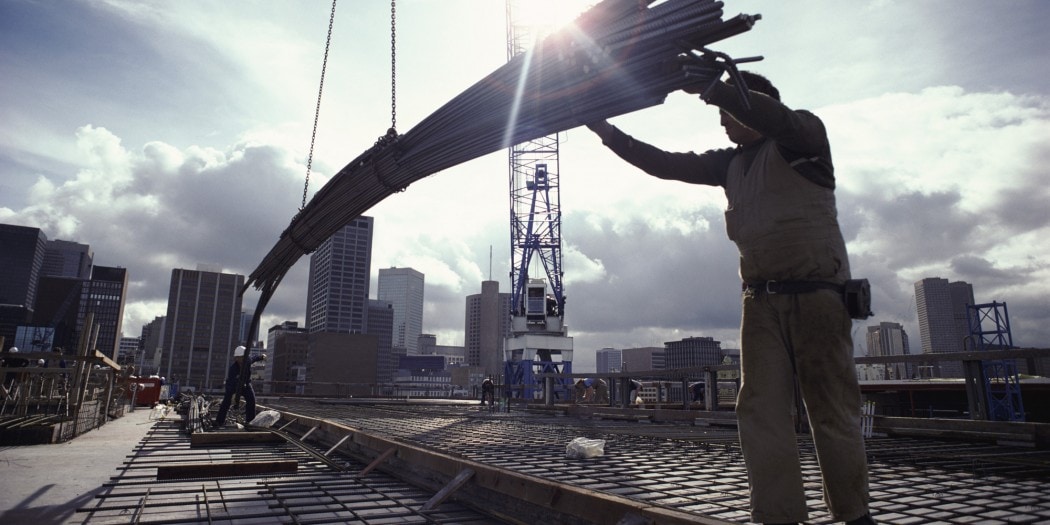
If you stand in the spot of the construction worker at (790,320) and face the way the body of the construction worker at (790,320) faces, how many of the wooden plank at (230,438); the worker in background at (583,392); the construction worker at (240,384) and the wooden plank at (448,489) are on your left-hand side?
0

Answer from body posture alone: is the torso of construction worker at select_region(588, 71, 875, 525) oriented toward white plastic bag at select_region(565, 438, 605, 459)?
no

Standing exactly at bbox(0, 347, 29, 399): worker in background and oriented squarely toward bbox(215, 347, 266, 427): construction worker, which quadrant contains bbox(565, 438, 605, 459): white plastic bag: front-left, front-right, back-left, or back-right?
front-right

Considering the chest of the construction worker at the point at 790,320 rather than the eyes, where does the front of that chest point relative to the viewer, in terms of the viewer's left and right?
facing the viewer and to the left of the viewer

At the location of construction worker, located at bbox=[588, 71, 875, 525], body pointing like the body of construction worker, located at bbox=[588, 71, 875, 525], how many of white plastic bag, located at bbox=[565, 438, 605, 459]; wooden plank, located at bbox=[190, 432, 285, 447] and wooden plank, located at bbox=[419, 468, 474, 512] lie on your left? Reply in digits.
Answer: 0

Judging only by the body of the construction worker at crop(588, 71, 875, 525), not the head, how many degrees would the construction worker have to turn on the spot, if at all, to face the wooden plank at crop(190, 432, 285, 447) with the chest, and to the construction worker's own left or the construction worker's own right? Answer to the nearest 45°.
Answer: approximately 90° to the construction worker's own right

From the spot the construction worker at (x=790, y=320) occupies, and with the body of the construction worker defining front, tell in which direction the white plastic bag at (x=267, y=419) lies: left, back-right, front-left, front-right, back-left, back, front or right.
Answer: right

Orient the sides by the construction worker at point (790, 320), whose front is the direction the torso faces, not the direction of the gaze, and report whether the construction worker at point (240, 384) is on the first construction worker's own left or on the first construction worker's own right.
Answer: on the first construction worker's own right

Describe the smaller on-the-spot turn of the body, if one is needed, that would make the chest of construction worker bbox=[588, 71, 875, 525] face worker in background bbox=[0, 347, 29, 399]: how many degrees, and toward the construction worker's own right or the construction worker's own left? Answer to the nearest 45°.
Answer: approximately 45° to the construction worker's own right
